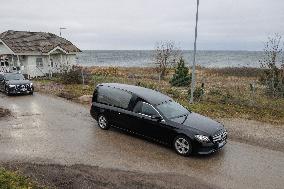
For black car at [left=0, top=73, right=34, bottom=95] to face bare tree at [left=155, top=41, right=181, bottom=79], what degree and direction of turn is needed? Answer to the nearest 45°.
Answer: approximately 90° to its left

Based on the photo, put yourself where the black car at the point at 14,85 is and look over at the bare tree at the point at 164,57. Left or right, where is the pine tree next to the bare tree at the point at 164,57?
right

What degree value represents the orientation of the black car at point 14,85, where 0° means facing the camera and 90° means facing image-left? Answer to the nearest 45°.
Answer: approximately 315°

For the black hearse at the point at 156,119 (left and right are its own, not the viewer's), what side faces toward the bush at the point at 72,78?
back

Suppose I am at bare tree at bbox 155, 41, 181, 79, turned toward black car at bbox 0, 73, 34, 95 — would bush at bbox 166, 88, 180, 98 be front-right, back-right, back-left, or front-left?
front-left

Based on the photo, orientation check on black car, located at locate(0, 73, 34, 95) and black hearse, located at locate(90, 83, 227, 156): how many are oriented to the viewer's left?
0

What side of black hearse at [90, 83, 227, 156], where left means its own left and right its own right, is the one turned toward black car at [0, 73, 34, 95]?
back

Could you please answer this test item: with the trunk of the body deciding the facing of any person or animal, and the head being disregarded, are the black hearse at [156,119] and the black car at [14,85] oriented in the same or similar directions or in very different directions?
same or similar directions

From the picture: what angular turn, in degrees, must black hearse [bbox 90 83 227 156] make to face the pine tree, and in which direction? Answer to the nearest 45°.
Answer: approximately 135° to its left

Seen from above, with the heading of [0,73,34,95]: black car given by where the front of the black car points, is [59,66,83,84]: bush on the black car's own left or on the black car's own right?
on the black car's own left

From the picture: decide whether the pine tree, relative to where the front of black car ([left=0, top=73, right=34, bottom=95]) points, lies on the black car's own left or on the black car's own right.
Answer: on the black car's own left

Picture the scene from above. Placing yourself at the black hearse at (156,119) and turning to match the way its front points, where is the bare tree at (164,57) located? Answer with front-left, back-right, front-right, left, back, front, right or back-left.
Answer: back-left
